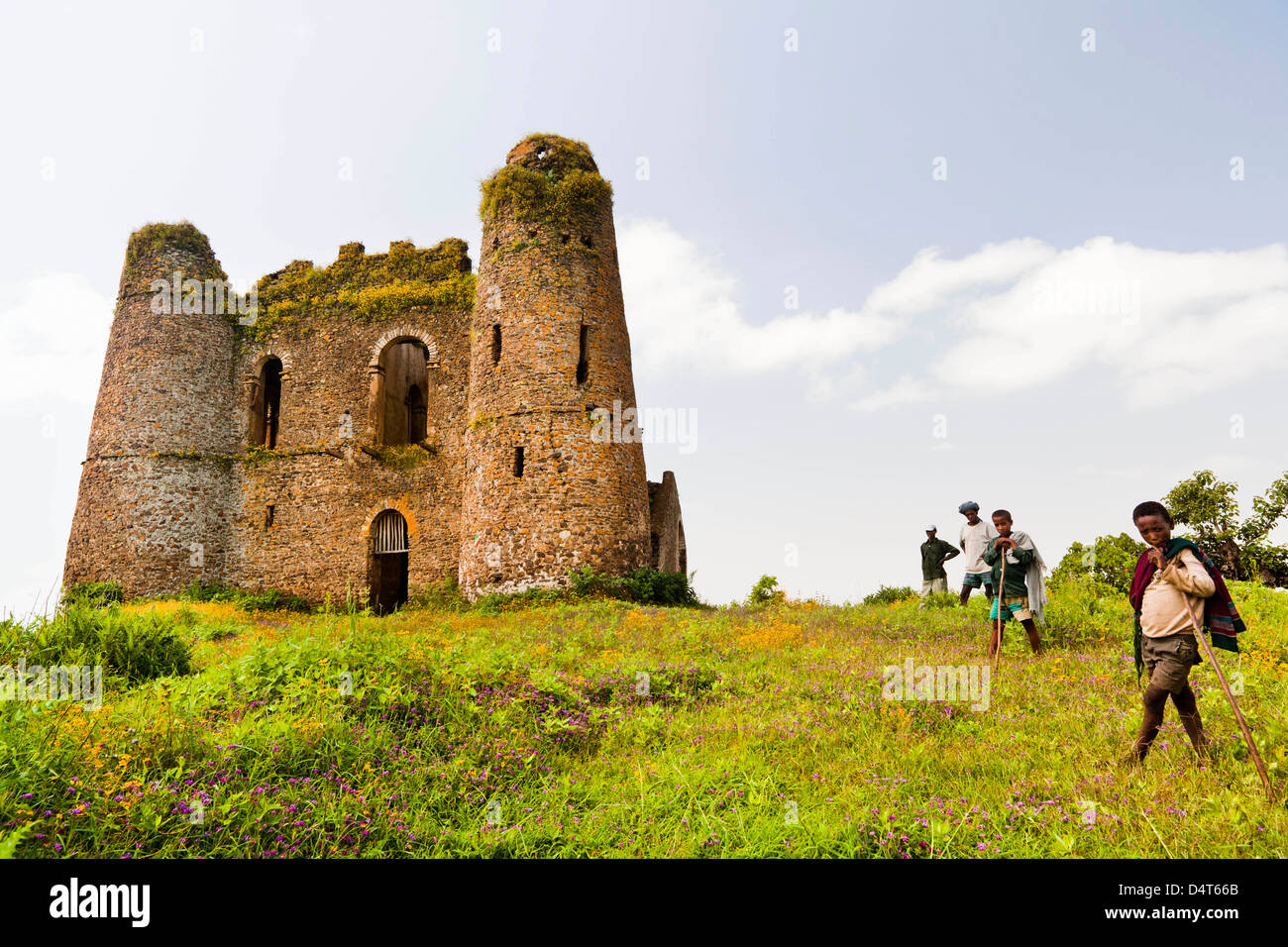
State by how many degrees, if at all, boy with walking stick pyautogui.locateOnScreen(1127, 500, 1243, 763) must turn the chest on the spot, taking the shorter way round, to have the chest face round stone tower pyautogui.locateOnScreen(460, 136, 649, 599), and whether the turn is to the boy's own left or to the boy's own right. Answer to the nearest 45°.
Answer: approximately 90° to the boy's own right

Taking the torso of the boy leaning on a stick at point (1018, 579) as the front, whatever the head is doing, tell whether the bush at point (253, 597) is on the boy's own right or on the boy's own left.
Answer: on the boy's own right

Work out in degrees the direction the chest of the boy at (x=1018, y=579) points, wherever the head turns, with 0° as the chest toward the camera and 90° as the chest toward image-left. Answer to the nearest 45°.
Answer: approximately 45°
